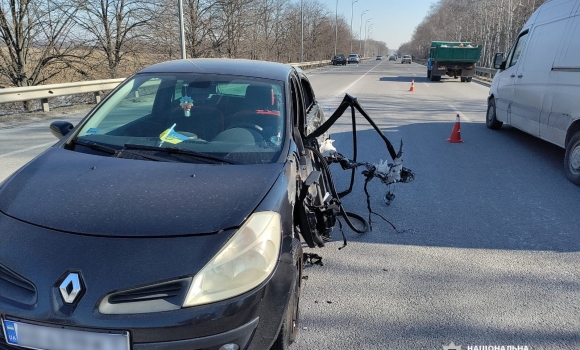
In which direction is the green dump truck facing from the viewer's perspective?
away from the camera

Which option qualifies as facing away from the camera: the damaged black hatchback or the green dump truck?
the green dump truck

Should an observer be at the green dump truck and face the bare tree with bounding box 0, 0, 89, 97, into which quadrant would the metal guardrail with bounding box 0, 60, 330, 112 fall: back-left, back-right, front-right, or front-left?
front-left

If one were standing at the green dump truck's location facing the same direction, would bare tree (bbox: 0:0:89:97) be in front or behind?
behind

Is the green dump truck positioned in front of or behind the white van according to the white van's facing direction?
in front

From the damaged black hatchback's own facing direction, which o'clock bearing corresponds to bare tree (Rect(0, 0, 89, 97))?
The bare tree is roughly at 4 o'clock from the damaged black hatchback.

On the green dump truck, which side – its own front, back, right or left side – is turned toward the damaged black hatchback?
back

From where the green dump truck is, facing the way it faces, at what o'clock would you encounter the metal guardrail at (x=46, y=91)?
The metal guardrail is roughly at 7 o'clock from the green dump truck.

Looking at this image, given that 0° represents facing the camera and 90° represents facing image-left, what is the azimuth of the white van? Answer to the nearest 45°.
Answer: approximately 135°

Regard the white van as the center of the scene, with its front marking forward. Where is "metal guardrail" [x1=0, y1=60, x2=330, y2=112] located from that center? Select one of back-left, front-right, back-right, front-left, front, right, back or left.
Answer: front-left

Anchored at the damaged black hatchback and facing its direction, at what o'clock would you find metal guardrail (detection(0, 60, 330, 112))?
The metal guardrail is roughly at 4 o'clock from the damaged black hatchback.

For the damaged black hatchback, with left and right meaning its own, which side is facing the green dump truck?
back

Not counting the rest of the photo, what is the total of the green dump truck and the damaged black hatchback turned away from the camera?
1

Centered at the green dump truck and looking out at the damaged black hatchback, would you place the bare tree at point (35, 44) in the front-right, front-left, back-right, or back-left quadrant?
front-right

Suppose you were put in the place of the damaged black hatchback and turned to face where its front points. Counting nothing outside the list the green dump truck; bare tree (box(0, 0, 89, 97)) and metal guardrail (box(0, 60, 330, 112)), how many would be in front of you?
0

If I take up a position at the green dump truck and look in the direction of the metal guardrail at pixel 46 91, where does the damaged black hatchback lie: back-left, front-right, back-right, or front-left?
front-left
